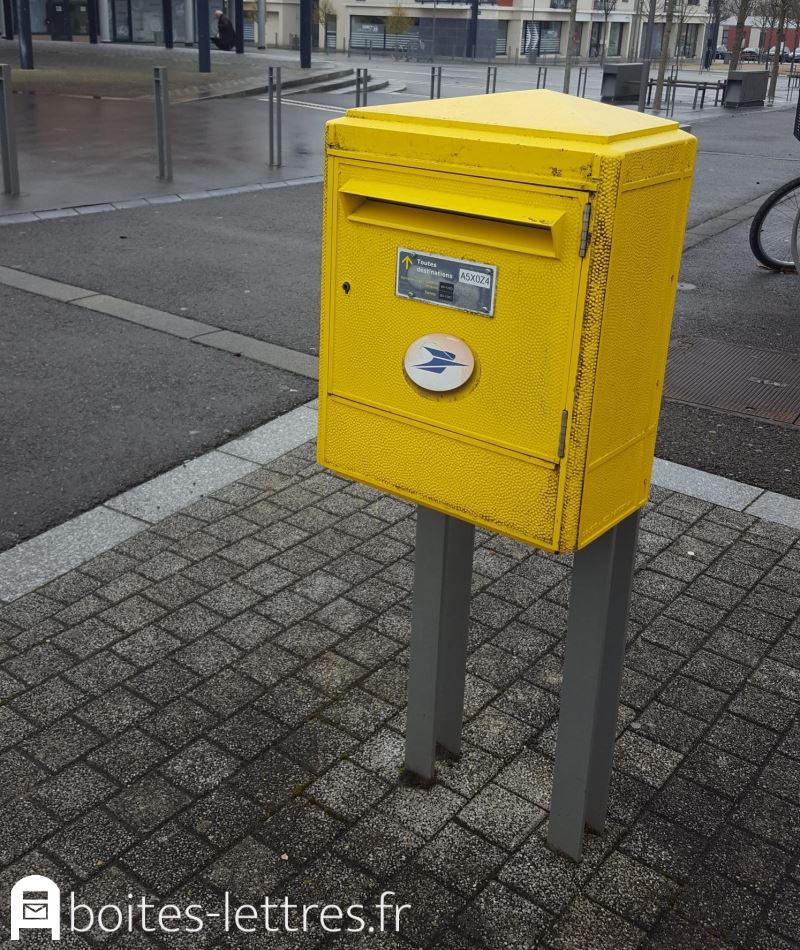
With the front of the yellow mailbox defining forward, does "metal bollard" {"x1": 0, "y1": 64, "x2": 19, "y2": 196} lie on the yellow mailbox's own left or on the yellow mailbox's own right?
on the yellow mailbox's own right

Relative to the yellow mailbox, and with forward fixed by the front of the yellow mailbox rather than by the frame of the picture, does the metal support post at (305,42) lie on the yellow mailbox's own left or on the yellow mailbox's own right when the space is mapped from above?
on the yellow mailbox's own right

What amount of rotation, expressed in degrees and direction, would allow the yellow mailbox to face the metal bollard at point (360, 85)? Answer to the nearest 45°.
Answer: approximately 135° to its right

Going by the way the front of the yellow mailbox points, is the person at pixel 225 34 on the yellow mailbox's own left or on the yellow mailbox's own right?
on the yellow mailbox's own right

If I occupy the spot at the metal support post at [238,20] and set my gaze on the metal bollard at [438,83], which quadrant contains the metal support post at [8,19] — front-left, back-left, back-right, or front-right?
back-right

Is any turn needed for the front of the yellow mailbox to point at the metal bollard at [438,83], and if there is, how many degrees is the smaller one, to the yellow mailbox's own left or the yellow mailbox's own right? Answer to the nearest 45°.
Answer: approximately 135° to the yellow mailbox's own right

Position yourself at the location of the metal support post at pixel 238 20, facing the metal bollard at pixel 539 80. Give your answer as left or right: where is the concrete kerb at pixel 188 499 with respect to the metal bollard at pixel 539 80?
right

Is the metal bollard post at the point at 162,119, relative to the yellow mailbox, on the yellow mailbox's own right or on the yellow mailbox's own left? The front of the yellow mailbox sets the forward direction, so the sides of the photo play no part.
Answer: on the yellow mailbox's own right

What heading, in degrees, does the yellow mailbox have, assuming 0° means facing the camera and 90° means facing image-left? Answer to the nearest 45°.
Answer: approximately 45°
